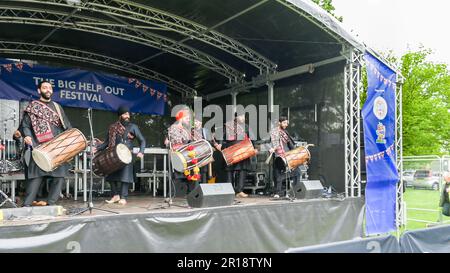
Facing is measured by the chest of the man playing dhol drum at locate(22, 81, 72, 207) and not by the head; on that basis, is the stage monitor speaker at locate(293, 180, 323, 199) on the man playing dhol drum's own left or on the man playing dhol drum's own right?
on the man playing dhol drum's own left

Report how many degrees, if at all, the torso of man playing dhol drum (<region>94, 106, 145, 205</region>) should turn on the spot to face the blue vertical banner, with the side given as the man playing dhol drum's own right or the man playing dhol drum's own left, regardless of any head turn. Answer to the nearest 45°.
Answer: approximately 90° to the man playing dhol drum's own left

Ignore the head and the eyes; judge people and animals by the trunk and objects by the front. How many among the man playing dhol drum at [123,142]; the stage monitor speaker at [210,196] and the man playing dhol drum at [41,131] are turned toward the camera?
2

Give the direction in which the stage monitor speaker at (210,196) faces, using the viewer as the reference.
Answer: facing away from the viewer and to the left of the viewer

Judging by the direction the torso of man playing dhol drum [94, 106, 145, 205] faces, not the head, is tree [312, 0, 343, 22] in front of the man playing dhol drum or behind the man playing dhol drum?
behind

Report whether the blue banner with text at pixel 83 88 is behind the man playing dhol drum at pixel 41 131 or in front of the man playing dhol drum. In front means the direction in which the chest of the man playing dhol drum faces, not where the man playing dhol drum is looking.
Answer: behind

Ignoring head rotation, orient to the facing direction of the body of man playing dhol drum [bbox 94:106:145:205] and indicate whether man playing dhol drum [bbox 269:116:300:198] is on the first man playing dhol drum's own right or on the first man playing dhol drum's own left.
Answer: on the first man playing dhol drum's own left

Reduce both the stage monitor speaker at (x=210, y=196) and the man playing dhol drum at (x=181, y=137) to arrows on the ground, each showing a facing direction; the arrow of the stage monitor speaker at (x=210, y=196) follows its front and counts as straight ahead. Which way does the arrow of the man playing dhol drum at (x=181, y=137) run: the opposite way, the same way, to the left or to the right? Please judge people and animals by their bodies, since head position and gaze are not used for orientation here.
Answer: the opposite way

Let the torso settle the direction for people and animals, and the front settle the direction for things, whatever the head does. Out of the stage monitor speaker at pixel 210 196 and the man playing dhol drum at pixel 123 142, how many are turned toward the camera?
1
